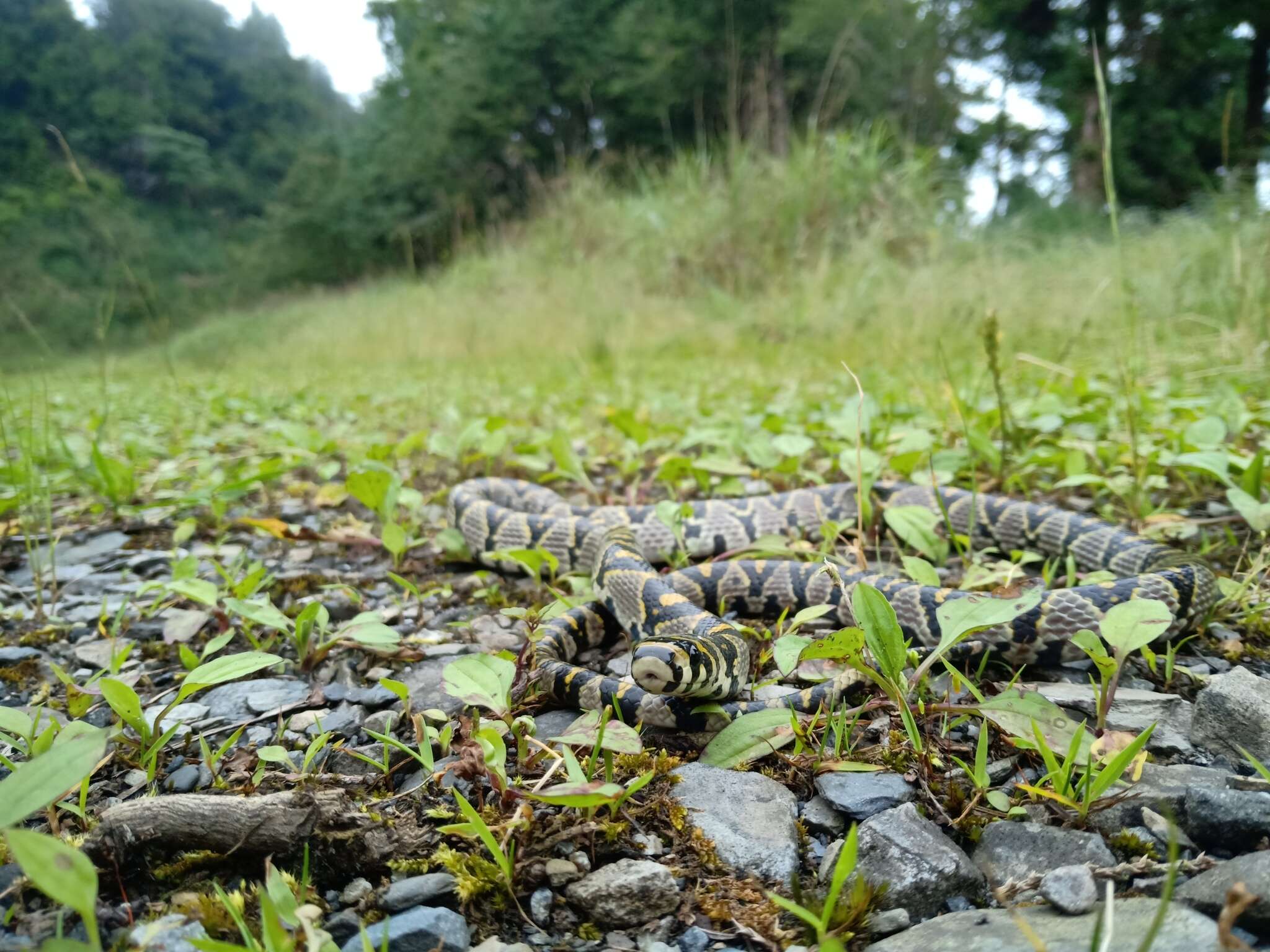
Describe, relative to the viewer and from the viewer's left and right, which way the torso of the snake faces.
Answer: facing the viewer and to the left of the viewer

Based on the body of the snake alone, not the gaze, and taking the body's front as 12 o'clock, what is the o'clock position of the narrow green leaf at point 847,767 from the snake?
The narrow green leaf is roughly at 10 o'clock from the snake.

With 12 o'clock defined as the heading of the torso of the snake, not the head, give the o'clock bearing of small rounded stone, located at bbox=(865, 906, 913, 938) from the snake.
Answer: The small rounded stone is roughly at 10 o'clock from the snake.

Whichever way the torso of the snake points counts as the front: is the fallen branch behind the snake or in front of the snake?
in front

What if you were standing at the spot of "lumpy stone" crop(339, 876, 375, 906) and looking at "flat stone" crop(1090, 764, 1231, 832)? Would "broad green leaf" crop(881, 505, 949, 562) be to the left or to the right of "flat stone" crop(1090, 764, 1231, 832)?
left

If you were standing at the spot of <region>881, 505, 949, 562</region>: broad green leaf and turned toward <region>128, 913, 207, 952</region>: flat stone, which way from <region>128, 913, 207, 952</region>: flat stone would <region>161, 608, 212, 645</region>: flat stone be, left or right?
right

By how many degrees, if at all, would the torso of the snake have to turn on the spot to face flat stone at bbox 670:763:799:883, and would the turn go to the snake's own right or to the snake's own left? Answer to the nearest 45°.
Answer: approximately 45° to the snake's own left

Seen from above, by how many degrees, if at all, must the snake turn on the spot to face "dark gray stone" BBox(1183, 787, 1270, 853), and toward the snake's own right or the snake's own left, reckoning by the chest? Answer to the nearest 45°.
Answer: approximately 90° to the snake's own left
